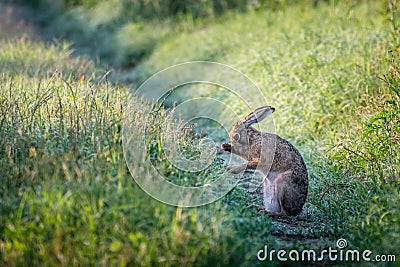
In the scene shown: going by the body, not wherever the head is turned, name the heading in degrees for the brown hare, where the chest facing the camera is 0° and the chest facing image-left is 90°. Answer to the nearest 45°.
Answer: approximately 90°
